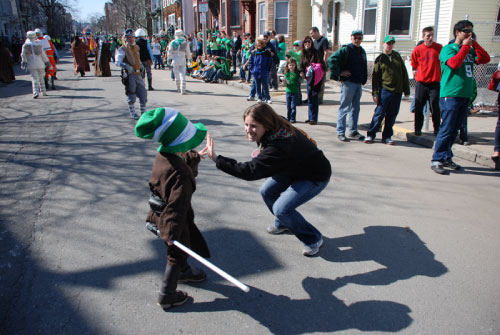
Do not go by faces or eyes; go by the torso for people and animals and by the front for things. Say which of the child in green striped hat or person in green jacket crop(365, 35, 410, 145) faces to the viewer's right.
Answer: the child in green striped hat

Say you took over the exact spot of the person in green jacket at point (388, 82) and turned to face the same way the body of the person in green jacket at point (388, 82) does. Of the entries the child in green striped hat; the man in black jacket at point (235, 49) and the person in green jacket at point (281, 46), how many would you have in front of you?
1

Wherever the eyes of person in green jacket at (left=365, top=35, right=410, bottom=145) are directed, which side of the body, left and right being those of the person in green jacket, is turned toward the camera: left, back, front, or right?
front

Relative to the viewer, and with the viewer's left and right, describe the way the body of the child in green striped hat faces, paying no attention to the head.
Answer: facing to the right of the viewer

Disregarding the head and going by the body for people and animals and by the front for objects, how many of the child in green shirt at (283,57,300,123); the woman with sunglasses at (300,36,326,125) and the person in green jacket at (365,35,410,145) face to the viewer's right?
0

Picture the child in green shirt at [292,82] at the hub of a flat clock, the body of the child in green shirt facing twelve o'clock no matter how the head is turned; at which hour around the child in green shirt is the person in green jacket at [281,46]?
The person in green jacket is roughly at 6 o'clock from the child in green shirt.

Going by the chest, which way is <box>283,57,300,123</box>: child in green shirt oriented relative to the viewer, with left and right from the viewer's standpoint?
facing the viewer

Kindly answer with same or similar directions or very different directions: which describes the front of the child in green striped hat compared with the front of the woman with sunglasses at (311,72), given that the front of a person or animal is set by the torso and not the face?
very different directions

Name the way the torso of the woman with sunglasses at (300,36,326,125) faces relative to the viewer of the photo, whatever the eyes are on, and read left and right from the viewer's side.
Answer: facing the viewer and to the left of the viewer

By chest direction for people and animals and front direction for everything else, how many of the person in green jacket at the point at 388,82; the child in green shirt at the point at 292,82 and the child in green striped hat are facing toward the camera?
2

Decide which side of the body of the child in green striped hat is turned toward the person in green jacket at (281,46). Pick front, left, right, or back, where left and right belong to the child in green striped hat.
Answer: left

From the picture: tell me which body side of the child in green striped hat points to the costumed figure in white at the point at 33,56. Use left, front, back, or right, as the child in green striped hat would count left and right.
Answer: left

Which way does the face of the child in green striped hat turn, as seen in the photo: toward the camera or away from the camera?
away from the camera

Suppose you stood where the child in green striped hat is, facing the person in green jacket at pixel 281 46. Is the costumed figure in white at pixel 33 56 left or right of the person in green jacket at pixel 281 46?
left
